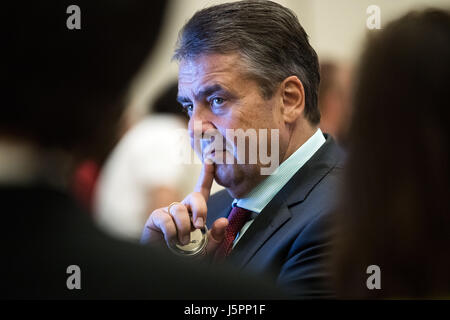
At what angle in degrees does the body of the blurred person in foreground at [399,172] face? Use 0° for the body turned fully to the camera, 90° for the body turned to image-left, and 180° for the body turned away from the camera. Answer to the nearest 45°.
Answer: approximately 180°

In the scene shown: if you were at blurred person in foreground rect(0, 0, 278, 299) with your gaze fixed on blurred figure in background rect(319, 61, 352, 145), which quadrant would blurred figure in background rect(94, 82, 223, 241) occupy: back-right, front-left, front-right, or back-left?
front-left

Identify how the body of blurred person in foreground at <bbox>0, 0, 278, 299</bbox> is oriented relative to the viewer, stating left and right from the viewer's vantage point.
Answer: facing away from the viewer

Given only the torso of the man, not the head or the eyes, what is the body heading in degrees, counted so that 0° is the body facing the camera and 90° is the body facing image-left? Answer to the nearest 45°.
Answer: approximately 45°

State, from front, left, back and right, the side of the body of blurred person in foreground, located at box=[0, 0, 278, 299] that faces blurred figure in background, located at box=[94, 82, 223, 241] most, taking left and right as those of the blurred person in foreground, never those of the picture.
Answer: front

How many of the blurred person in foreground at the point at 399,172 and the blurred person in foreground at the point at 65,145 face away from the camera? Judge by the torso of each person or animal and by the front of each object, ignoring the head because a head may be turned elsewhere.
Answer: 2

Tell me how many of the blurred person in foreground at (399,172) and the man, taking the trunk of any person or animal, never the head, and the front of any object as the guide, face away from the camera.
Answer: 1

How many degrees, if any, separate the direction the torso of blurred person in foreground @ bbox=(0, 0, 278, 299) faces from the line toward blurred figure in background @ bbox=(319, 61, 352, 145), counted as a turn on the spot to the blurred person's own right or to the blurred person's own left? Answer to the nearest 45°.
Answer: approximately 45° to the blurred person's own right

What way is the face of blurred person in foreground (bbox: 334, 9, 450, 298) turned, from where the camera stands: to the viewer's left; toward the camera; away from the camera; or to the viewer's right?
away from the camera

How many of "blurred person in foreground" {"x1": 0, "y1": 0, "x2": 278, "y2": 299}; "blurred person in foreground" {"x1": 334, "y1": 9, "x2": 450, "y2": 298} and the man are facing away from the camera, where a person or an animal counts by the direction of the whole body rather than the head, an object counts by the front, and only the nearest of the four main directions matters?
2
